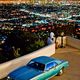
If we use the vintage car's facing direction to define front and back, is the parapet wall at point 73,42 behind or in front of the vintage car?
behind

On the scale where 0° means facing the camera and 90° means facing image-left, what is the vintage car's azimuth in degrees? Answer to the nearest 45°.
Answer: approximately 45°

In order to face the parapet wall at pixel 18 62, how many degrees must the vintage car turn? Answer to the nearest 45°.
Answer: approximately 90° to its right
